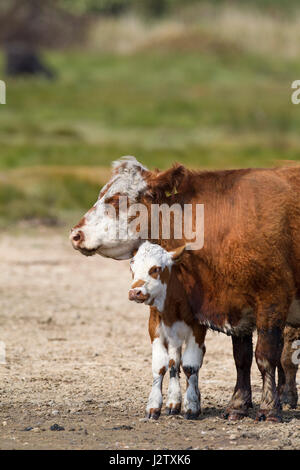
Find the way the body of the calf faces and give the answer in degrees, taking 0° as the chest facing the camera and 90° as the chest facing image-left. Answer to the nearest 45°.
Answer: approximately 0°

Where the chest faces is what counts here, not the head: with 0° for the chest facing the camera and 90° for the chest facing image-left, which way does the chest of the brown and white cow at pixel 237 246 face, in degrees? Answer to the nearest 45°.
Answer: approximately 90°
